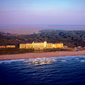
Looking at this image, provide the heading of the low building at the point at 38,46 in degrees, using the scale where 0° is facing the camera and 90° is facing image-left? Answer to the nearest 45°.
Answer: approximately 0°
